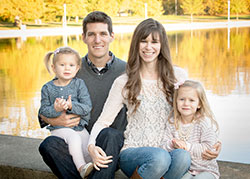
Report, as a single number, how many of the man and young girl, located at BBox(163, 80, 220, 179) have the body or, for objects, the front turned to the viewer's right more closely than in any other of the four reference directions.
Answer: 0

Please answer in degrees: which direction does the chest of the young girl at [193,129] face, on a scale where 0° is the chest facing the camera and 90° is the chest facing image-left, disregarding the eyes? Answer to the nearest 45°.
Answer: approximately 45°

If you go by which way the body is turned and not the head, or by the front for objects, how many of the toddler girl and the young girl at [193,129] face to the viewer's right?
0

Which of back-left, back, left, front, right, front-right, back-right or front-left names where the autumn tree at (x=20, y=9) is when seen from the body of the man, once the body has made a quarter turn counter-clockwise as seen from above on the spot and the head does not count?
left

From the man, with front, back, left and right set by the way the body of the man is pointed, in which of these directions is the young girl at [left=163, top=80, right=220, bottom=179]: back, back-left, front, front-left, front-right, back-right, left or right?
front-left

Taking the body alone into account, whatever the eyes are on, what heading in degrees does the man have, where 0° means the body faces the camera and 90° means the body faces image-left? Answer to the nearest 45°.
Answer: approximately 0°

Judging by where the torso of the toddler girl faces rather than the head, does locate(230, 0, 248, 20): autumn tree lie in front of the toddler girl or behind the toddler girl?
behind
